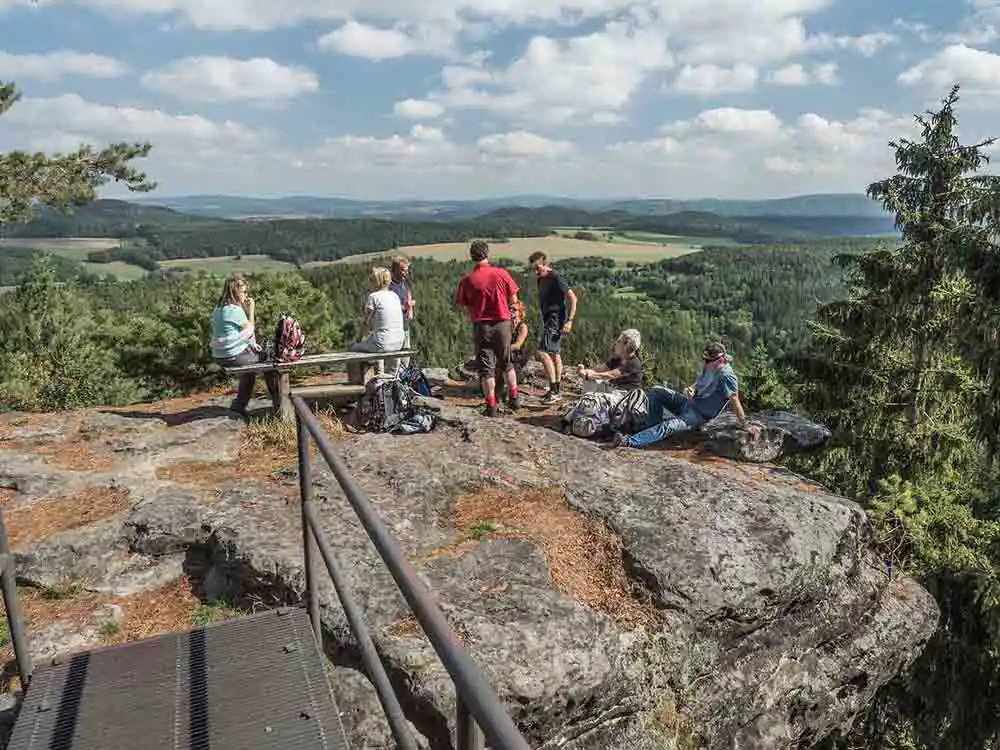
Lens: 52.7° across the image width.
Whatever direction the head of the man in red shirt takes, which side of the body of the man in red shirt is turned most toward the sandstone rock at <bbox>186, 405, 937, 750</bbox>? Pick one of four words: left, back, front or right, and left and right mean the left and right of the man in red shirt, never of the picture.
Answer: back

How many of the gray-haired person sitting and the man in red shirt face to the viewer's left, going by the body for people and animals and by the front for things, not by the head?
1

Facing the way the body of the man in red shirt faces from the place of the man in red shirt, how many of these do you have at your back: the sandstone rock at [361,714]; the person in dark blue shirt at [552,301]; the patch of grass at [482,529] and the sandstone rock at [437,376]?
2

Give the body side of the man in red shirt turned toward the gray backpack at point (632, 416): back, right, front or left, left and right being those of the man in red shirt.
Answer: right

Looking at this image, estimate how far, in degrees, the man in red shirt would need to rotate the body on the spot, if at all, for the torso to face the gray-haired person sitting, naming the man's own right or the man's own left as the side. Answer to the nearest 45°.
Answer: approximately 90° to the man's own right

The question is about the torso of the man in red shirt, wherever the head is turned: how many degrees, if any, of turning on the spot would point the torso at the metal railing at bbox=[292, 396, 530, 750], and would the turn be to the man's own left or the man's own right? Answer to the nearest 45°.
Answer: approximately 180°

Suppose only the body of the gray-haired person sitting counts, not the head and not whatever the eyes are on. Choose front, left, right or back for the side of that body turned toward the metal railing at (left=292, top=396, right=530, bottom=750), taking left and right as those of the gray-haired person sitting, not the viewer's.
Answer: left

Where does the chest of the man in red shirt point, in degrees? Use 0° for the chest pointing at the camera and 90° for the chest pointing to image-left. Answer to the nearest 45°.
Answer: approximately 180°

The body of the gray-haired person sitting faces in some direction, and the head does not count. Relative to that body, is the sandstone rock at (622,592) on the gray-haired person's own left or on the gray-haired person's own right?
on the gray-haired person's own left

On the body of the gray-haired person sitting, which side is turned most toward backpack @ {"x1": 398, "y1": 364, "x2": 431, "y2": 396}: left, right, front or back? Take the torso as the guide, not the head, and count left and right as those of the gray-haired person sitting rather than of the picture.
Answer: front

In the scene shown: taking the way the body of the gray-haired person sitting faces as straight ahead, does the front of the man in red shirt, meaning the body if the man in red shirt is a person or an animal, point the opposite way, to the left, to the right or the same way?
to the right

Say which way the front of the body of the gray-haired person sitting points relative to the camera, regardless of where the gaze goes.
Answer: to the viewer's left

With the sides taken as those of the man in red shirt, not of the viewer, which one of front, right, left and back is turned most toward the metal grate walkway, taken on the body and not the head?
back

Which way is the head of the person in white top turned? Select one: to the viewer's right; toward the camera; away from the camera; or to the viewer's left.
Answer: away from the camera

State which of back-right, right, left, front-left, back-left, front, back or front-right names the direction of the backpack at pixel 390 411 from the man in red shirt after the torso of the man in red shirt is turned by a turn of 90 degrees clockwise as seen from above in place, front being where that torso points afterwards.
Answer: back-right
